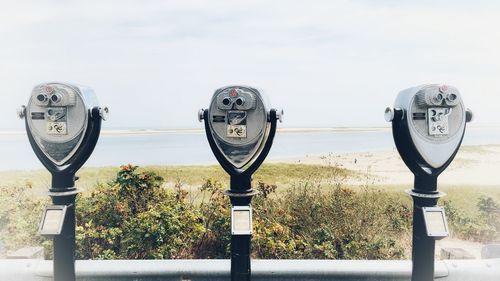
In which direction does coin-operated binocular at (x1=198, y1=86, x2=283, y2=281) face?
toward the camera

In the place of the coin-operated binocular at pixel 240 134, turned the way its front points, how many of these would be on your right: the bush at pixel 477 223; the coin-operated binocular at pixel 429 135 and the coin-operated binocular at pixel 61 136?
1

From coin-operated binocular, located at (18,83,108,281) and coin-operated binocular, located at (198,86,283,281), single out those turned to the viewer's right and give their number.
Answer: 0

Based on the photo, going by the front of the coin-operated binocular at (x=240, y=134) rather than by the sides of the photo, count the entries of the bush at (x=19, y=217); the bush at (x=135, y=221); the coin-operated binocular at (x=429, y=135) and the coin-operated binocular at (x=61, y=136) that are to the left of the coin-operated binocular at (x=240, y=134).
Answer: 1

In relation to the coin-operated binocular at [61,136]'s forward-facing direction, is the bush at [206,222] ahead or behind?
behind

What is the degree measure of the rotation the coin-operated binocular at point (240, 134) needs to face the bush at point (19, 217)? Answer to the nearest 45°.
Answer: approximately 135° to its right

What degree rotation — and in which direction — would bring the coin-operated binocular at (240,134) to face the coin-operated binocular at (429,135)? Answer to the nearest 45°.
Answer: approximately 90° to its left

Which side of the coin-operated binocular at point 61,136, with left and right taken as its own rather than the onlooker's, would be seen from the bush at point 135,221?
back

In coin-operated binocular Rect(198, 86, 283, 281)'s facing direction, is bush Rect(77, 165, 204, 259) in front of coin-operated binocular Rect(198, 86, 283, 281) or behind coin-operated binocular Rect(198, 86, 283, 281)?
behind

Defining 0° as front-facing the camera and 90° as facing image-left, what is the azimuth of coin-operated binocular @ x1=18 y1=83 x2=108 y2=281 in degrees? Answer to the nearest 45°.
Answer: approximately 45°

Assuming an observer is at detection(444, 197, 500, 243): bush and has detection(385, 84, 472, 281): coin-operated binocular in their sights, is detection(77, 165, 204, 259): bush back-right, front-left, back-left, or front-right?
front-right
